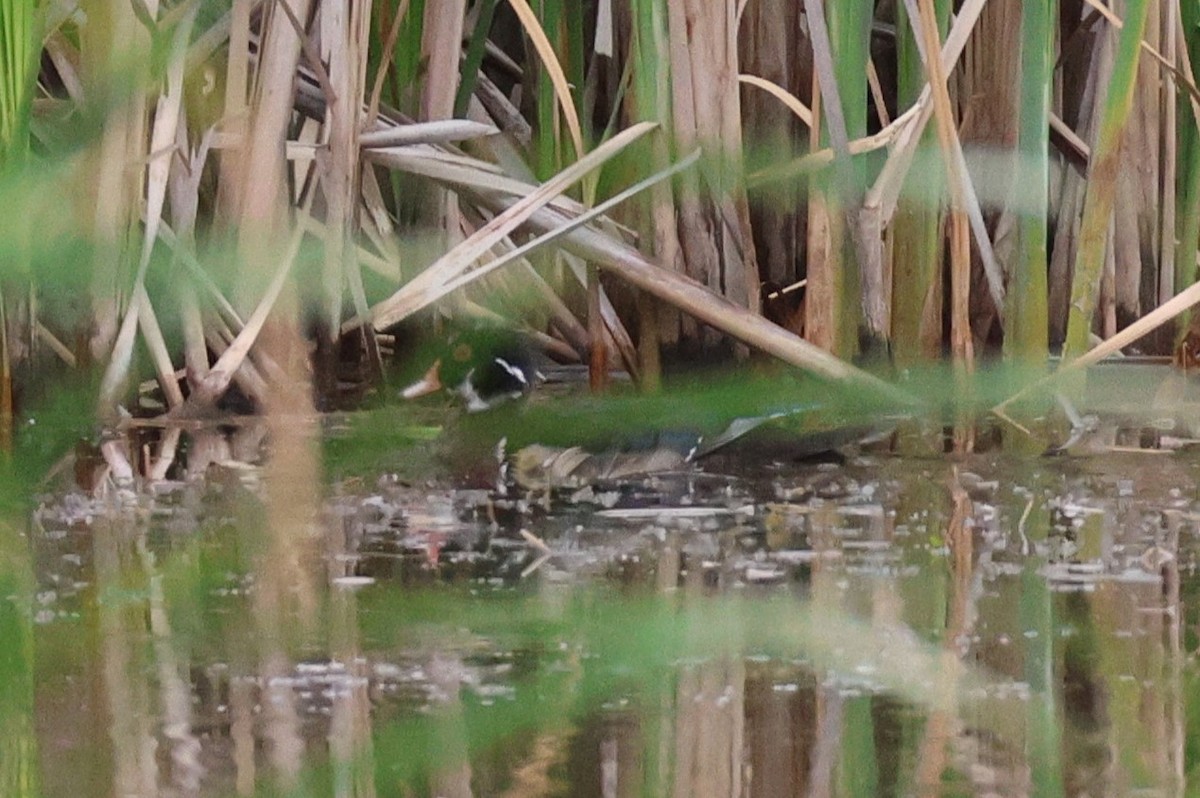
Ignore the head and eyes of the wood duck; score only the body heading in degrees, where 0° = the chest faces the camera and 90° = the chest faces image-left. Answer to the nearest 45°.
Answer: approximately 90°
